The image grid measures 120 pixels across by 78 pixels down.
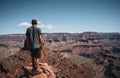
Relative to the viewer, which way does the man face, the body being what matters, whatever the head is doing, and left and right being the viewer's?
facing away from the viewer
